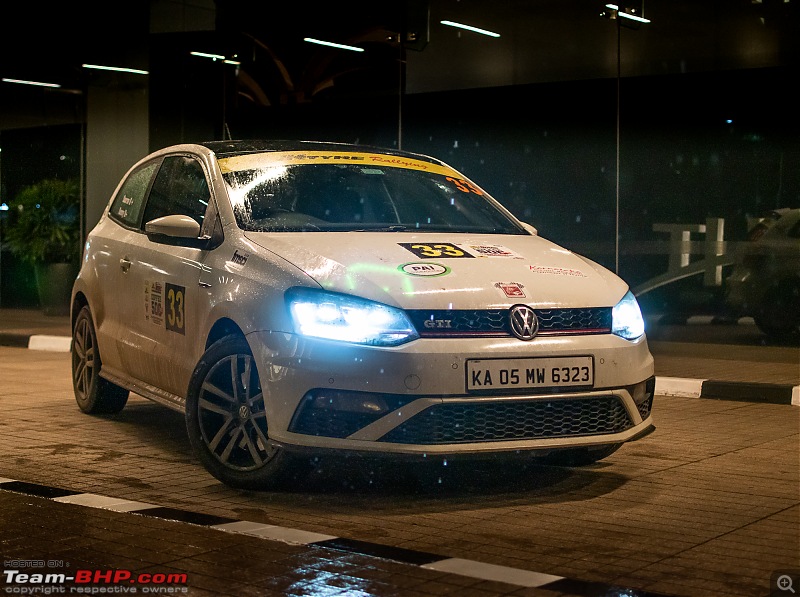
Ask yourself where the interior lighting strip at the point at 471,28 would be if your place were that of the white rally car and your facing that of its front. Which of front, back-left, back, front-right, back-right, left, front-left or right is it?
back-left

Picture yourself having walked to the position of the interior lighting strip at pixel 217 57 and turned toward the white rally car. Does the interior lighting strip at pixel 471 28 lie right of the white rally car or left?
left

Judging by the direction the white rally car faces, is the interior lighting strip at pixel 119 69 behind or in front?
behind

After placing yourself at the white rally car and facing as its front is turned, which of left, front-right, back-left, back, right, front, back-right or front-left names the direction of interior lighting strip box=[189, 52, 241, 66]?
back-left

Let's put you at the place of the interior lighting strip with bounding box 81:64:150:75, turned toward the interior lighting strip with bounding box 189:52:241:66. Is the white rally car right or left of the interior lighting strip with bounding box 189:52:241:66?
right
